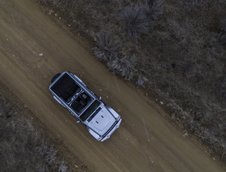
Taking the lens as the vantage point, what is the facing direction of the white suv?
facing the viewer and to the right of the viewer

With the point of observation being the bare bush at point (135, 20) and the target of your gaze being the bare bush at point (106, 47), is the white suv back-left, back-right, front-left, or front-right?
front-left
